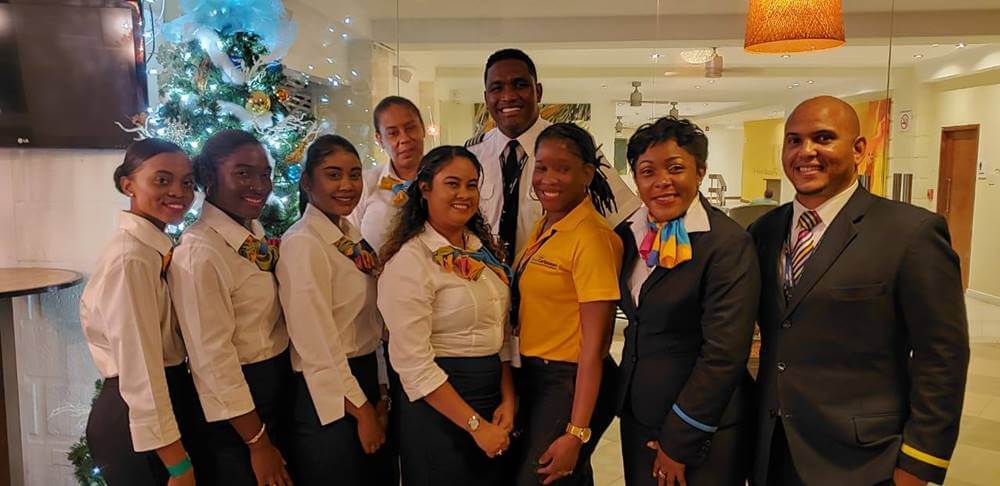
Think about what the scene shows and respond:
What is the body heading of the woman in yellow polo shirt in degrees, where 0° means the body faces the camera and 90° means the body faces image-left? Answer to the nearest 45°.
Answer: approximately 45°

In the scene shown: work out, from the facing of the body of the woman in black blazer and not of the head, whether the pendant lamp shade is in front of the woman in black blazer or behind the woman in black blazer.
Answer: behind

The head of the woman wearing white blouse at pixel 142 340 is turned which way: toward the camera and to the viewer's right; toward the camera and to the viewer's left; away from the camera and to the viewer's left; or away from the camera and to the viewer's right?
toward the camera and to the viewer's right

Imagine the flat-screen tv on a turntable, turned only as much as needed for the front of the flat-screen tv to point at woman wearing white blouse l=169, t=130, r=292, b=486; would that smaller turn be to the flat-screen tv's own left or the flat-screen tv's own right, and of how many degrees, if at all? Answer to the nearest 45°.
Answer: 0° — it already faces them

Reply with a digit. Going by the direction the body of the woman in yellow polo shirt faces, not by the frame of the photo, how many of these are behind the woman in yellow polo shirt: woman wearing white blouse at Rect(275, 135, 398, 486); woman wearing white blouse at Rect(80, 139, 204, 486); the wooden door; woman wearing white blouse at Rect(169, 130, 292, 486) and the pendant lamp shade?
2

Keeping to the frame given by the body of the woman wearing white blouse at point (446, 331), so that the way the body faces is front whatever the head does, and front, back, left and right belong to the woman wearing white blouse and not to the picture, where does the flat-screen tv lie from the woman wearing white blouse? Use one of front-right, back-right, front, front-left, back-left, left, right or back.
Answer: back

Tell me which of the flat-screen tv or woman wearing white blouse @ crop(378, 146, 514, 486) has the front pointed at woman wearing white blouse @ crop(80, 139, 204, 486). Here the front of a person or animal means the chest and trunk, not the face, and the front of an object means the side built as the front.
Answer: the flat-screen tv

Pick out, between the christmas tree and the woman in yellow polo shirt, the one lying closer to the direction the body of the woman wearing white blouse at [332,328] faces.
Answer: the woman in yellow polo shirt

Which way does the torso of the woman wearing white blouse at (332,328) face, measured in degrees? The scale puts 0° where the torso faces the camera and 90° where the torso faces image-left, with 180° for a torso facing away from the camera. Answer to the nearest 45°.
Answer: approximately 315°

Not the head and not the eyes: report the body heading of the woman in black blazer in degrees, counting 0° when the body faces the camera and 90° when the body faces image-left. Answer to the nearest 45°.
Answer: approximately 45°
